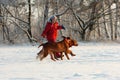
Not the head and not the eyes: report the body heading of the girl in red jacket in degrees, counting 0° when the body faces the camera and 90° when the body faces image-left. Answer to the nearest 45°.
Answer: approximately 270°
